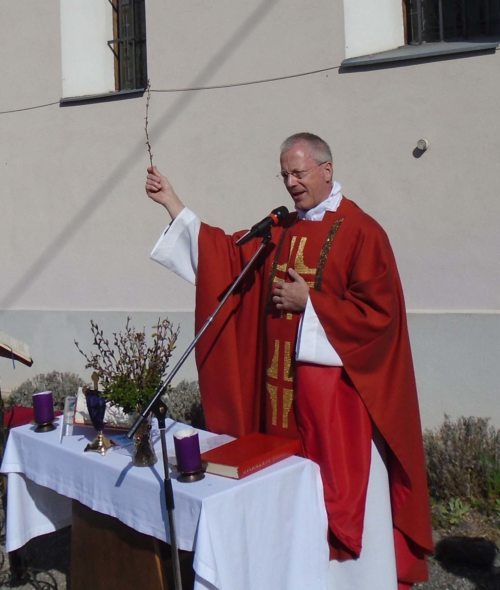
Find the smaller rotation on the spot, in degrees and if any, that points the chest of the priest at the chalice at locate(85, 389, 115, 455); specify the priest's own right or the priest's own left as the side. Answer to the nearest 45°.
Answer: approximately 45° to the priest's own right

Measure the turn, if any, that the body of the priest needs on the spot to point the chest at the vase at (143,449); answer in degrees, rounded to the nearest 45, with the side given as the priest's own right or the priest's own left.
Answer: approximately 45° to the priest's own right

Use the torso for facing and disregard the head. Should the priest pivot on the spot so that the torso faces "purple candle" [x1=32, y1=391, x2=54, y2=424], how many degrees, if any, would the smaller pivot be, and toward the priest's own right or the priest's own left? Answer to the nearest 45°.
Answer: approximately 45° to the priest's own right

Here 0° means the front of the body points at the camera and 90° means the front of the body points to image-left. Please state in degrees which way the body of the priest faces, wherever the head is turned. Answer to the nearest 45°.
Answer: approximately 45°

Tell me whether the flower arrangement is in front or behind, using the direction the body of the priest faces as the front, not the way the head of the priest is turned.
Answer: in front

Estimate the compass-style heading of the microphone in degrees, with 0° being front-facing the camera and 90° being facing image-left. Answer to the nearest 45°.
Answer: approximately 270°

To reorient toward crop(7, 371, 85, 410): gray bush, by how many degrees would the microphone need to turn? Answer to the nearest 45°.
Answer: approximately 135° to its left
